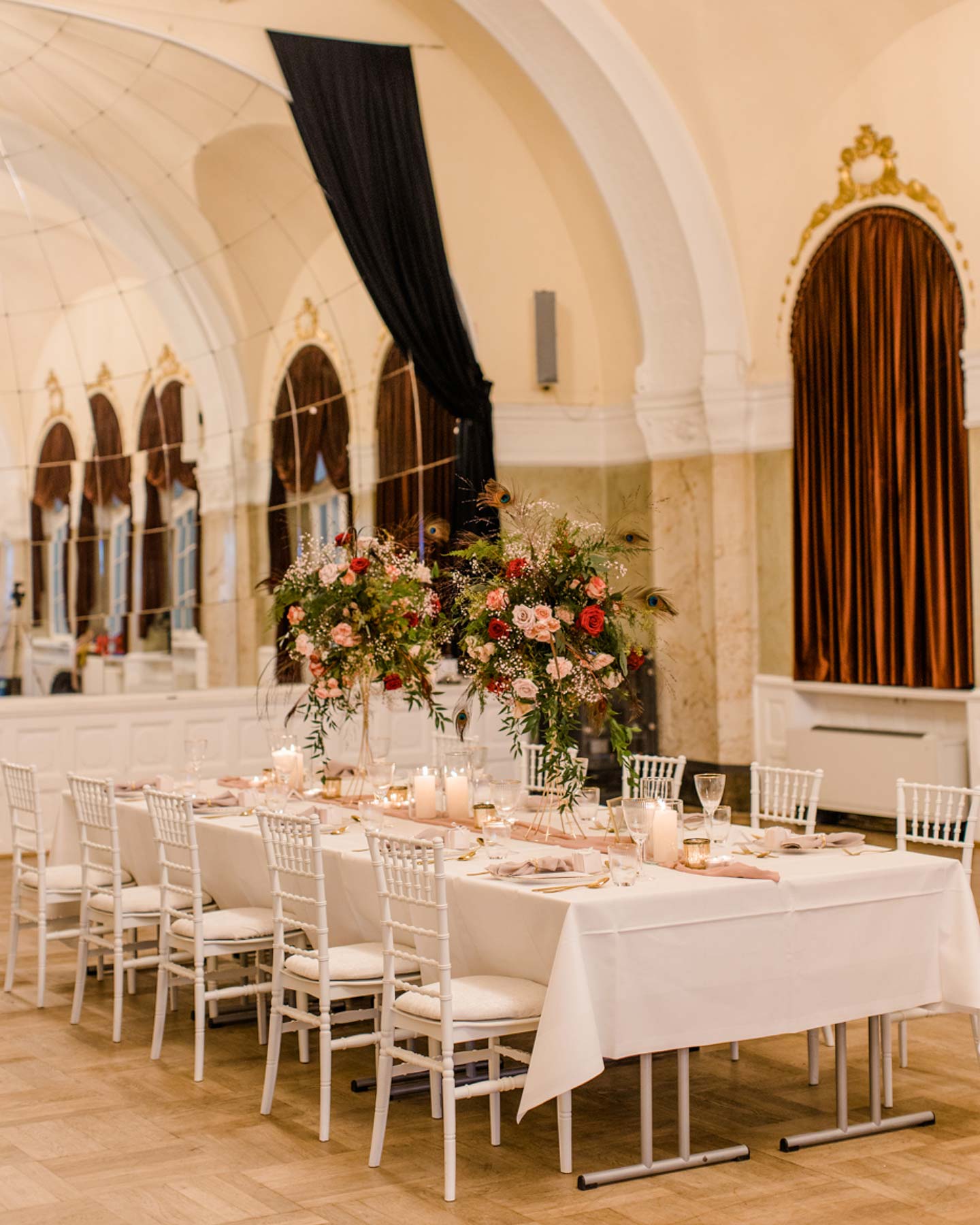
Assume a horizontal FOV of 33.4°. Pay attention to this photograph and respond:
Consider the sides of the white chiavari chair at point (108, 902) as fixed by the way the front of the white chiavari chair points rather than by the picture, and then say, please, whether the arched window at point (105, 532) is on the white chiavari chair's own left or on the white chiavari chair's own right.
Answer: on the white chiavari chair's own left

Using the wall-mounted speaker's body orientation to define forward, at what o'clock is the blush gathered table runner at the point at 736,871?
The blush gathered table runner is roughly at 12 o'clock from the wall-mounted speaker.

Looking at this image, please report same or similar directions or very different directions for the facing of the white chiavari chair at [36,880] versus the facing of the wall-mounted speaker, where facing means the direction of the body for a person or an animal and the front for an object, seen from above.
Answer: very different directions

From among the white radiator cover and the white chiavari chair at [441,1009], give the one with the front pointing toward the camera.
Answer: the white radiator cover

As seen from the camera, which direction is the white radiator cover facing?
toward the camera

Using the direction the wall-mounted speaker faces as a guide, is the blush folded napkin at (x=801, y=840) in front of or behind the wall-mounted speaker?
in front

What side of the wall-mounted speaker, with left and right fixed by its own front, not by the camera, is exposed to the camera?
front

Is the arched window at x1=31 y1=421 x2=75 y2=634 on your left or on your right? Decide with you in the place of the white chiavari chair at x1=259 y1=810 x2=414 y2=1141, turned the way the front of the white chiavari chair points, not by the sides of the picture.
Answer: on your left

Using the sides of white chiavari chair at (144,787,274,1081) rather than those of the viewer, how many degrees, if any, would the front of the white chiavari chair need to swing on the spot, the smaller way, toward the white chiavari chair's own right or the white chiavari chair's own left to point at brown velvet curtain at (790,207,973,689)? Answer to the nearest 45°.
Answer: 0° — it already faces it

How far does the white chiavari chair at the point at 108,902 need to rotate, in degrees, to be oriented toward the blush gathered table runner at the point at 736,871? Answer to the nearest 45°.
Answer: approximately 90° to its right

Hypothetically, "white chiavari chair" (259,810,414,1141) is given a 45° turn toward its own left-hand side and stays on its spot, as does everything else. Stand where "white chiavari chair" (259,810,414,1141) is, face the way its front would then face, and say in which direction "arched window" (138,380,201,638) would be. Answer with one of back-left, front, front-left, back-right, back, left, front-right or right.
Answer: front

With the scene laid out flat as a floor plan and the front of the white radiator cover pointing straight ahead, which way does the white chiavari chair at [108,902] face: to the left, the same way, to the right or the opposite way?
the opposite way

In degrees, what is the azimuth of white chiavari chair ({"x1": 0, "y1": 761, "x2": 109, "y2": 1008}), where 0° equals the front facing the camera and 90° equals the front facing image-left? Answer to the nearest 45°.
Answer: approximately 225°

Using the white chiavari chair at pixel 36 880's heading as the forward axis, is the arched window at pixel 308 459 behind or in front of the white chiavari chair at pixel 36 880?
in front

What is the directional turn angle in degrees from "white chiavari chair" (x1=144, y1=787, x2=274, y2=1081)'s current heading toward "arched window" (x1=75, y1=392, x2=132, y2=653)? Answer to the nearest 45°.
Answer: approximately 45° to its left

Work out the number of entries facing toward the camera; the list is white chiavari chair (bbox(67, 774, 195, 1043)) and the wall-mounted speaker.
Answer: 1

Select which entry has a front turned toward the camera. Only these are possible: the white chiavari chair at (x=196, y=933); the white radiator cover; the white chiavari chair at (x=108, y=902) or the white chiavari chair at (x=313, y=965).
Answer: the white radiator cover

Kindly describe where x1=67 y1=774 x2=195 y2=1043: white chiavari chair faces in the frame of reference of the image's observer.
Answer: facing away from the viewer and to the right of the viewer

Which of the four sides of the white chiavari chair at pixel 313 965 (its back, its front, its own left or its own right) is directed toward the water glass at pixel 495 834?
front

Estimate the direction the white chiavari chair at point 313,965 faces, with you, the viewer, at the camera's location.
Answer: facing away from the viewer and to the right of the viewer

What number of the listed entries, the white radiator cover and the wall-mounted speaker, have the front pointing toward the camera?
2

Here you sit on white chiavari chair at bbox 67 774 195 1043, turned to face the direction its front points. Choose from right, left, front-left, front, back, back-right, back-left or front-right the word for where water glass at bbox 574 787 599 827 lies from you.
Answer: right

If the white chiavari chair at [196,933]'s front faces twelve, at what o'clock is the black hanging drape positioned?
The black hanging drape is roughly at 11 o'clock from the white chiavari chair.

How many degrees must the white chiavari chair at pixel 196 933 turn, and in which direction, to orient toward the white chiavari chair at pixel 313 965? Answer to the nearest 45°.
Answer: approximately 90° to its right
